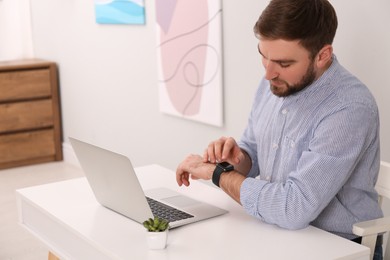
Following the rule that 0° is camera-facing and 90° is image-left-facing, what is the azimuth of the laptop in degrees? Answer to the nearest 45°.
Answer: approximately 225°

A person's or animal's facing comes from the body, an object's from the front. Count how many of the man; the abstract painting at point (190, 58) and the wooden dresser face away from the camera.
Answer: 0

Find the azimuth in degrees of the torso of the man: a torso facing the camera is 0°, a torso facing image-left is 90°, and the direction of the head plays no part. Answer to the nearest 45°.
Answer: approximately 45°

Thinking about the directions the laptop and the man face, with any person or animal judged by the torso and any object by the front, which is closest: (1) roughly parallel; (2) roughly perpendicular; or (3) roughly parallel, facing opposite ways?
roughly parallel, facing opposite ways

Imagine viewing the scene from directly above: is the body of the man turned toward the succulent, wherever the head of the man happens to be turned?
yes

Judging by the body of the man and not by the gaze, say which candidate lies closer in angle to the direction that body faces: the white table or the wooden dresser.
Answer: the white table

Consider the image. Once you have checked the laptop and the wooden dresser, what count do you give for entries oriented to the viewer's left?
0

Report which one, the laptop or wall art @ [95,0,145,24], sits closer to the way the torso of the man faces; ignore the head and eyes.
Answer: the laptop

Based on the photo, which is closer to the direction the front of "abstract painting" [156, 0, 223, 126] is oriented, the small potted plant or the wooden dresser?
the small potted plant

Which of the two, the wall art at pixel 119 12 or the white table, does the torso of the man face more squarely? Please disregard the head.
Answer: the white table
